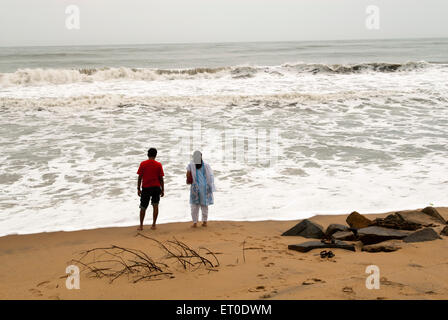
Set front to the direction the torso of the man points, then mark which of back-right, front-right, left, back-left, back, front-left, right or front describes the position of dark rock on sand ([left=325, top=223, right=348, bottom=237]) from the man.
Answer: back-right

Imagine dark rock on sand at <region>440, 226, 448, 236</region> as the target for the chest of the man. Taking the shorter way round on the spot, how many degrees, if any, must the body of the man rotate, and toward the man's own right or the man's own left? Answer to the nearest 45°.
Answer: approximately 135° to the man's own right

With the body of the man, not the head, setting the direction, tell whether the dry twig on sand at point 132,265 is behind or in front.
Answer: behind

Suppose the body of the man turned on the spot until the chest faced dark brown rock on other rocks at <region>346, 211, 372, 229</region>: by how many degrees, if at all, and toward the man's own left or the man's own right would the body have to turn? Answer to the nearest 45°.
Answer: approximately 135° to the man's own right

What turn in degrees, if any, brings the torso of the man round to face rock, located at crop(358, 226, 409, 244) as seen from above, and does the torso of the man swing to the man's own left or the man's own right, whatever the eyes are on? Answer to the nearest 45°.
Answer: approximately 135° to the man's own right

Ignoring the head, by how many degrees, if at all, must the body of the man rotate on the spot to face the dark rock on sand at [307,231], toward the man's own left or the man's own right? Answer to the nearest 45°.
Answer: approximately 135° to the man's own right

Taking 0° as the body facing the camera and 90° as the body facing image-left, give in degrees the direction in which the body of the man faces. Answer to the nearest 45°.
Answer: approximately 180°
